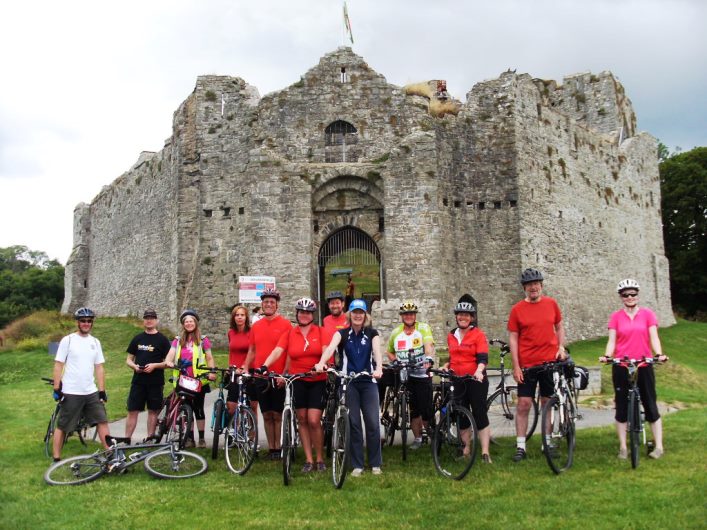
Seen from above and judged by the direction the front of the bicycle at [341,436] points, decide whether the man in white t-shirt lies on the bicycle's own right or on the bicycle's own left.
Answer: on the bicycle's own right

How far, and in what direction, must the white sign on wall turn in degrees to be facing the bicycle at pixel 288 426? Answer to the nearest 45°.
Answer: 0° — it already faces it

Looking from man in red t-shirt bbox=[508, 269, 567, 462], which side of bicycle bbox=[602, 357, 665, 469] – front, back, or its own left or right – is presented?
right

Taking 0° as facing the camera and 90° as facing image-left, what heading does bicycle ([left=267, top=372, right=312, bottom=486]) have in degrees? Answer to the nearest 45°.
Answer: approximately 0°

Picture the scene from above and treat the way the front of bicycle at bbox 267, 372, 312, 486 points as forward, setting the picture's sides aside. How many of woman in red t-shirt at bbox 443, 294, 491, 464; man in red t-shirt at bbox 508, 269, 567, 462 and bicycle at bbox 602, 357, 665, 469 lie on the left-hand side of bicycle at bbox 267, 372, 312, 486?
3

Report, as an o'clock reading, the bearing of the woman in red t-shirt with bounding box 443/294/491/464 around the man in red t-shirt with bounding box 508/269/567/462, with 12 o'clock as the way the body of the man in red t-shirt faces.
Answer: The woman in red t-shirt is roughly at 3 o'clock from the man in red t-shirt.
